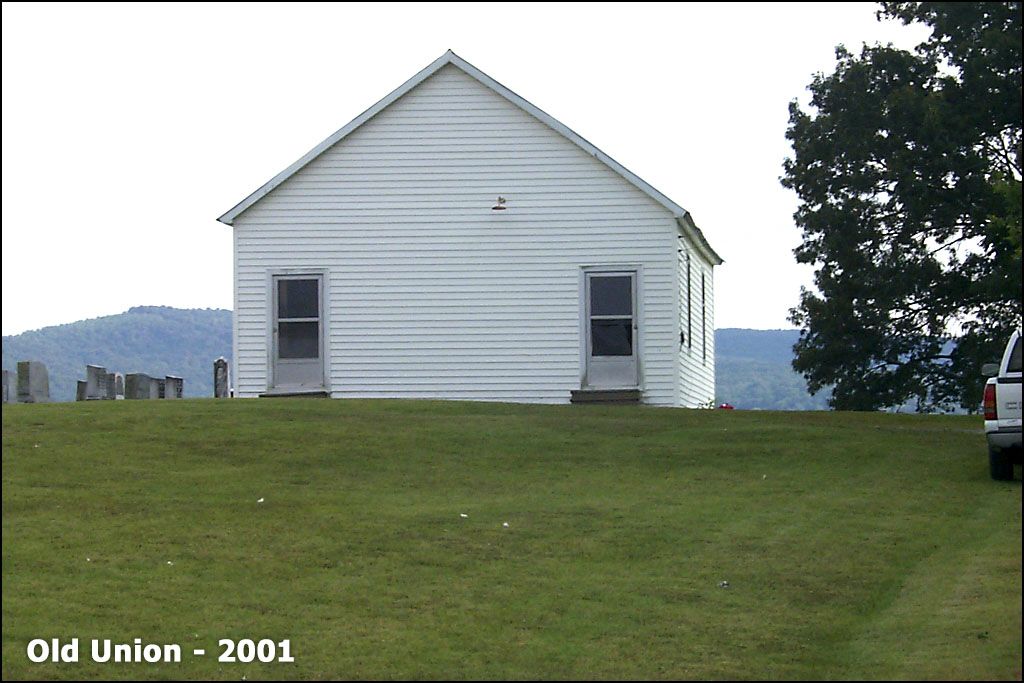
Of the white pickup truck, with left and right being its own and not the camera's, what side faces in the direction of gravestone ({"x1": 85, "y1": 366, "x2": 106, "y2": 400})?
left

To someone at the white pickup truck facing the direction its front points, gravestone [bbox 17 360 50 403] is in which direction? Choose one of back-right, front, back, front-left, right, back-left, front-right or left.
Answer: left

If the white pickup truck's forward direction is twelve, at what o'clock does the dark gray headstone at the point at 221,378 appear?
The dark gray headstone is roughly at 10 o'clock from the white pickup truck.

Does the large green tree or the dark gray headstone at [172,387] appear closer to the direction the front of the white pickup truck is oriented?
the large green tree

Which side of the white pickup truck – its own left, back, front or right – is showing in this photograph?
back

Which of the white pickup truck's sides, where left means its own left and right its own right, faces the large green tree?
front

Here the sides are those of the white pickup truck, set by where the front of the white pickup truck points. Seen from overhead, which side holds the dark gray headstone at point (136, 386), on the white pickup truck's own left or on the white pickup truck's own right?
on the white pickup truck's own left
